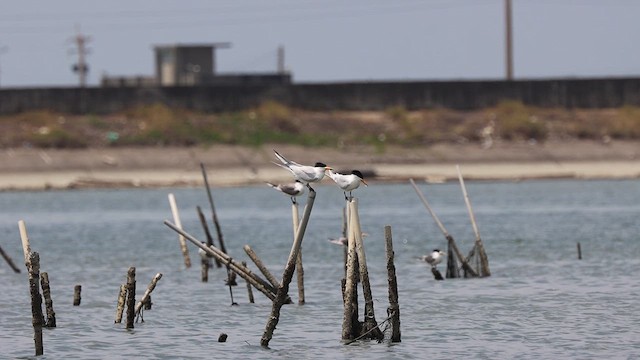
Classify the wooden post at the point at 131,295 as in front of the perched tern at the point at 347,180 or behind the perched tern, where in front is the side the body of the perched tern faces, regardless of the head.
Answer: behind

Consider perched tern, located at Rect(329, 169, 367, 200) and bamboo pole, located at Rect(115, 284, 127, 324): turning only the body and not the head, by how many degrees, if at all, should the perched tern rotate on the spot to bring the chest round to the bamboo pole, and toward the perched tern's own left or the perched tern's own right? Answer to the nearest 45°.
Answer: approximately 135° to the perched tern's own left

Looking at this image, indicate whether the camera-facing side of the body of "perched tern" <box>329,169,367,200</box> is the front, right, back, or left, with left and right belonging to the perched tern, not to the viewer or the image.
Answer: right

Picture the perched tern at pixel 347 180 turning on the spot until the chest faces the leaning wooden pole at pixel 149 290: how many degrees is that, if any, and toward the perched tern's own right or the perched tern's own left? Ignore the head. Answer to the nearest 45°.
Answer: approximately 135° to the perched tern's own left

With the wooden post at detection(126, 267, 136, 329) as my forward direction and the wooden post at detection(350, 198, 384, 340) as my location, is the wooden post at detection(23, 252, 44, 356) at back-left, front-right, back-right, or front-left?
front-left

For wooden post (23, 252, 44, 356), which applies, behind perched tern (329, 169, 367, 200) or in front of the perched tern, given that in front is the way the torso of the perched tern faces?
behind
